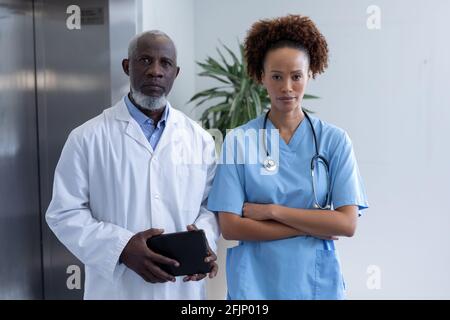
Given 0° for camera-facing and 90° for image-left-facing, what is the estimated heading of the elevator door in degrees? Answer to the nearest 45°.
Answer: approximately 0°

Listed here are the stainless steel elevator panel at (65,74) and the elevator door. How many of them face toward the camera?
2

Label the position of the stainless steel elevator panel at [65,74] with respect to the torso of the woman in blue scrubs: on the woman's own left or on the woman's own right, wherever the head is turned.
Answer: on the woman's own right

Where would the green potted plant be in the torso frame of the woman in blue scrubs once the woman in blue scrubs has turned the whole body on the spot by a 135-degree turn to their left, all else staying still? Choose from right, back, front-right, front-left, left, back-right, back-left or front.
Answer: front-left
